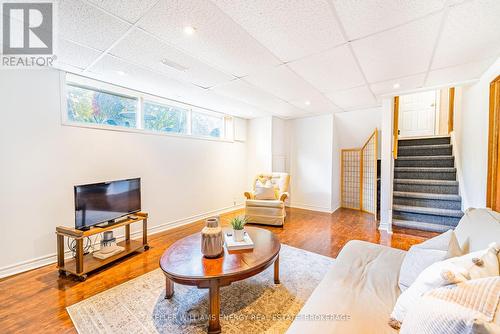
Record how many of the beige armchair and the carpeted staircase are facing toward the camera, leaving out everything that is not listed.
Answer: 2

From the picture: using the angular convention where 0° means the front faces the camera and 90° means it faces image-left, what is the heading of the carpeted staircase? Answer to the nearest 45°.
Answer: approximately 0°

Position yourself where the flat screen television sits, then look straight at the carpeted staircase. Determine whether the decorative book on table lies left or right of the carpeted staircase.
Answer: right

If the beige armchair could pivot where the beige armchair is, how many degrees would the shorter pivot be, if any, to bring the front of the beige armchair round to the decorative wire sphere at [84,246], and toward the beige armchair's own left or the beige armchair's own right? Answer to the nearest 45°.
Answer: approximately 45° to the beige armchair's own right

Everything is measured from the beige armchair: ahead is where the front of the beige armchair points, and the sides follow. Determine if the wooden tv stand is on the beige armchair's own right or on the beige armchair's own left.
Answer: on the beige armchair's own right

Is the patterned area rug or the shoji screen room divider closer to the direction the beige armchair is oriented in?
the patterned area rug
